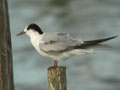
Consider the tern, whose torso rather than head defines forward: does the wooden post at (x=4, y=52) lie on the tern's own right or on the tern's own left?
on the tern's own left

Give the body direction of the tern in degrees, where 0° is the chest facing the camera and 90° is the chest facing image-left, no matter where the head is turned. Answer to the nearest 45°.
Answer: approximately 90°
